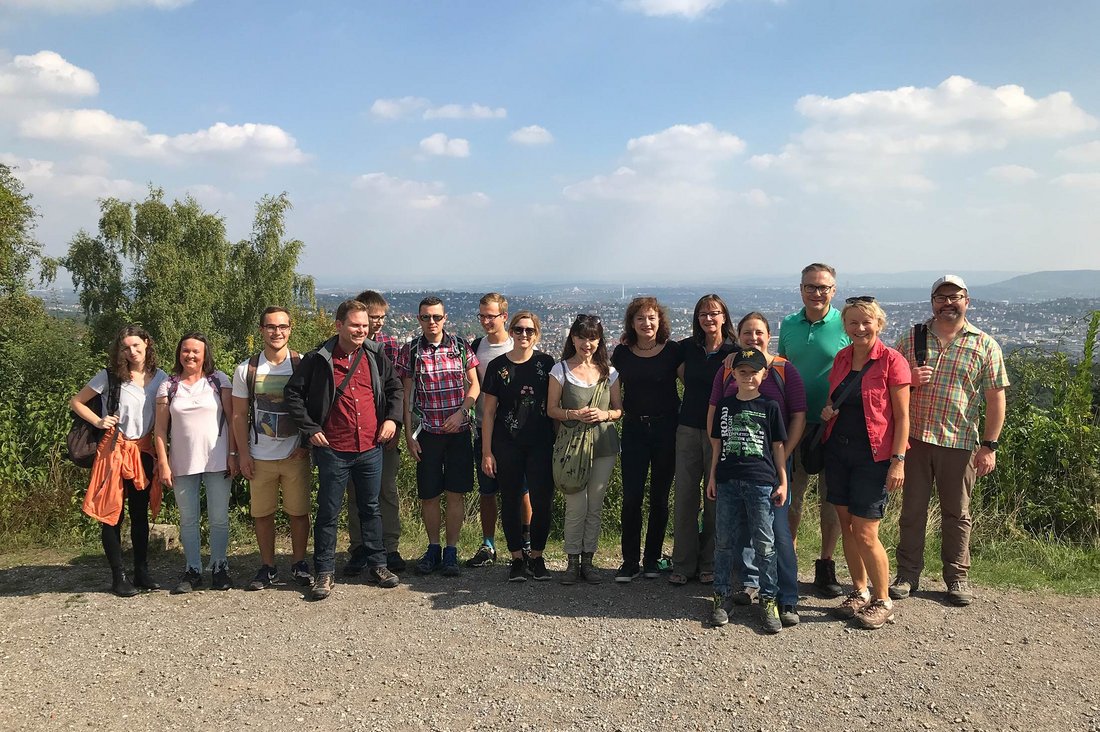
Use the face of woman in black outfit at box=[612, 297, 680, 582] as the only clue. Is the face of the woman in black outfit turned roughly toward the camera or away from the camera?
toward the camera

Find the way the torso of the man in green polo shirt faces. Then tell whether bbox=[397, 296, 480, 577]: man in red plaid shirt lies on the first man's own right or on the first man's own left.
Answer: on the first man's own right

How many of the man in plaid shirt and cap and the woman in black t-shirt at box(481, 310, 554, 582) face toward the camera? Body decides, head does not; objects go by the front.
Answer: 2

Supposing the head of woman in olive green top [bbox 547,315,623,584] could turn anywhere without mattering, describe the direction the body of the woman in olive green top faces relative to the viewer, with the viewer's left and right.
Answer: facing the viewer

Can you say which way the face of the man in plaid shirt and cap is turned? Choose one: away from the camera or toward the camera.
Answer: toward the camera

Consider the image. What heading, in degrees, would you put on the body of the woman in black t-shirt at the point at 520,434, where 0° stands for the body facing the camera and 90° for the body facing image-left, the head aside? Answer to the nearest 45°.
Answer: approximately 0°

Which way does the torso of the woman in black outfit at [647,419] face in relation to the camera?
toward the camera

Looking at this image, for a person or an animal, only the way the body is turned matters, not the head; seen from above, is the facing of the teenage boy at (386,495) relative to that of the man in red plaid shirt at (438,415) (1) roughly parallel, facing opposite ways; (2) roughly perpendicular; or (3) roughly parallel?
roughly parallel

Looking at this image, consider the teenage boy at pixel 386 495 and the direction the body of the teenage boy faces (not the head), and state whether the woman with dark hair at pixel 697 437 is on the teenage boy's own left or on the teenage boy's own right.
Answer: on the teenage boy's own left

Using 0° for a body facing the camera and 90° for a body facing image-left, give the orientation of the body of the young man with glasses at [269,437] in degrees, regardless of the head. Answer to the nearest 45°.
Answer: approximately 0°

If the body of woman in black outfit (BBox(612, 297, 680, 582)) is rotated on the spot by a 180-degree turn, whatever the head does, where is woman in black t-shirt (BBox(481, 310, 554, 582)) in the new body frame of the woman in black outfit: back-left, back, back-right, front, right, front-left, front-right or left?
left

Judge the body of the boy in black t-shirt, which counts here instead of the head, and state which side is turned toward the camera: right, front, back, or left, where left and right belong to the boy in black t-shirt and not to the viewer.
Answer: front
